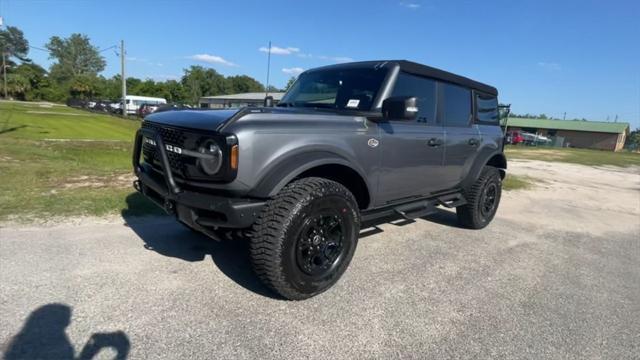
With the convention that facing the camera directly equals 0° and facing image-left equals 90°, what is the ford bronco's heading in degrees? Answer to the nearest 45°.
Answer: approximately 45°
